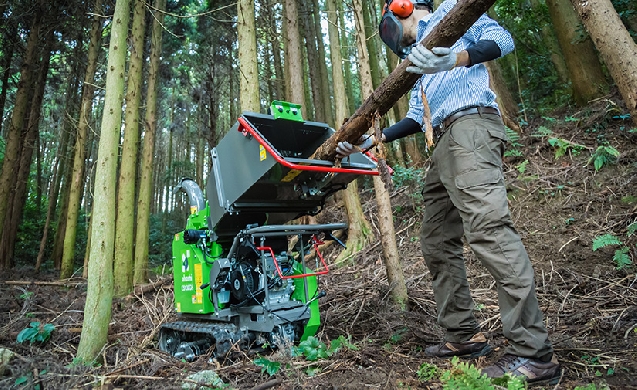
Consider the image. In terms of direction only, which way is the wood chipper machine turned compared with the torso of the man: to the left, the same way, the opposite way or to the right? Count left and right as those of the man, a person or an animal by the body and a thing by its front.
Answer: the opposite way

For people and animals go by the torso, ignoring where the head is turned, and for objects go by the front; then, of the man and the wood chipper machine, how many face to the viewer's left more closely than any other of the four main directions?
1

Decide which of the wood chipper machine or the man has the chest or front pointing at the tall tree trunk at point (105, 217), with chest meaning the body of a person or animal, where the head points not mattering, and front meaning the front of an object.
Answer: the man

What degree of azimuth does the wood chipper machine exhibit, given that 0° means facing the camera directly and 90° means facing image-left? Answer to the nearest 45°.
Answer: approximately 315°

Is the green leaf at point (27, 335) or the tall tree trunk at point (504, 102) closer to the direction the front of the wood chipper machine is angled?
the tall tree trunk

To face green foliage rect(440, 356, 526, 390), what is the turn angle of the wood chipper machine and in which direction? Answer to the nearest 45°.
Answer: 0° — it already faces it

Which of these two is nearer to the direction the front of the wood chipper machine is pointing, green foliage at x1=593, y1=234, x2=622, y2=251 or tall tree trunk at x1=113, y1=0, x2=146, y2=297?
the green foliage

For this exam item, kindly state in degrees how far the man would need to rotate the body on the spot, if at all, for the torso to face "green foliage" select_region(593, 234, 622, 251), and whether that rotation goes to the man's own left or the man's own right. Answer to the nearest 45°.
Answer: approximately 135° to the man's own right

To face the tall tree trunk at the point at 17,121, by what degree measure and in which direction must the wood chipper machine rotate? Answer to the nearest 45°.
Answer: approximately 180°

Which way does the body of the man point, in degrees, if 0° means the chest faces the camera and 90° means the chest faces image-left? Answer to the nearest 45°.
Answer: approximately 90°
